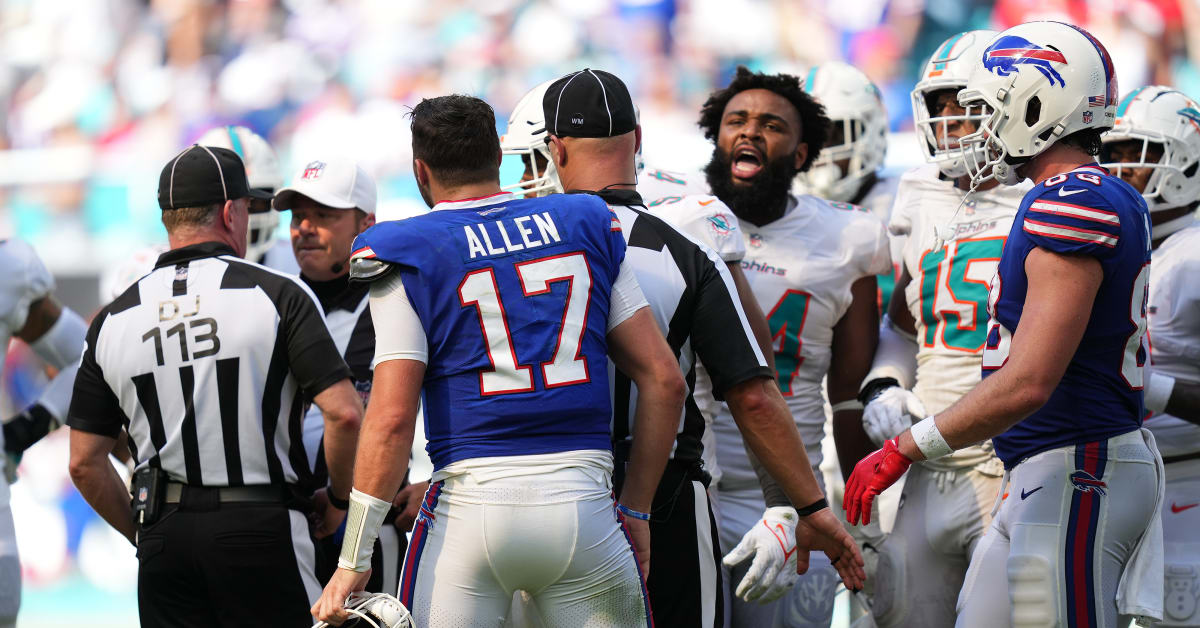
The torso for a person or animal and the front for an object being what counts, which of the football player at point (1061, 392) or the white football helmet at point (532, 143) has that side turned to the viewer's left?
the football player

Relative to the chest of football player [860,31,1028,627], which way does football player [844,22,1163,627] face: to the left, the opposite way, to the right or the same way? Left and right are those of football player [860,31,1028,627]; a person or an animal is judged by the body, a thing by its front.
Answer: to the right

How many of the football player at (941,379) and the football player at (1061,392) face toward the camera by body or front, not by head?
1

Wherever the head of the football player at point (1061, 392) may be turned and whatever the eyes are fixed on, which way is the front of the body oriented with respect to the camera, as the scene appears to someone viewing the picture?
to the viewer's left

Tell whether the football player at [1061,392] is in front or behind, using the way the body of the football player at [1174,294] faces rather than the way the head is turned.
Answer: in front

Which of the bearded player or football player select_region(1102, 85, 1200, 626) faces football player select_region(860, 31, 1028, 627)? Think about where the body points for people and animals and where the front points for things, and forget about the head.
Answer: football player select_region(1102, 85, 1200, 626)

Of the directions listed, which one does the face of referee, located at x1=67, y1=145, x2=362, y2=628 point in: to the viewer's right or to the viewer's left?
to the viewer's right

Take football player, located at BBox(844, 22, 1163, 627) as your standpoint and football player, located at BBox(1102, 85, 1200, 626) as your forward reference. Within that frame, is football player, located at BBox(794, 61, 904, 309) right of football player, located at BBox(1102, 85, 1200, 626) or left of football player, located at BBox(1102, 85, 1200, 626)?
left

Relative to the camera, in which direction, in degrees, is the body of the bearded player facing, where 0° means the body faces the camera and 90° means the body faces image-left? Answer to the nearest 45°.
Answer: approximately 45°

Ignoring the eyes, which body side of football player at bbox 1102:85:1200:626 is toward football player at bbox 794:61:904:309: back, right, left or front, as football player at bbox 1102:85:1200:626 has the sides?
right
